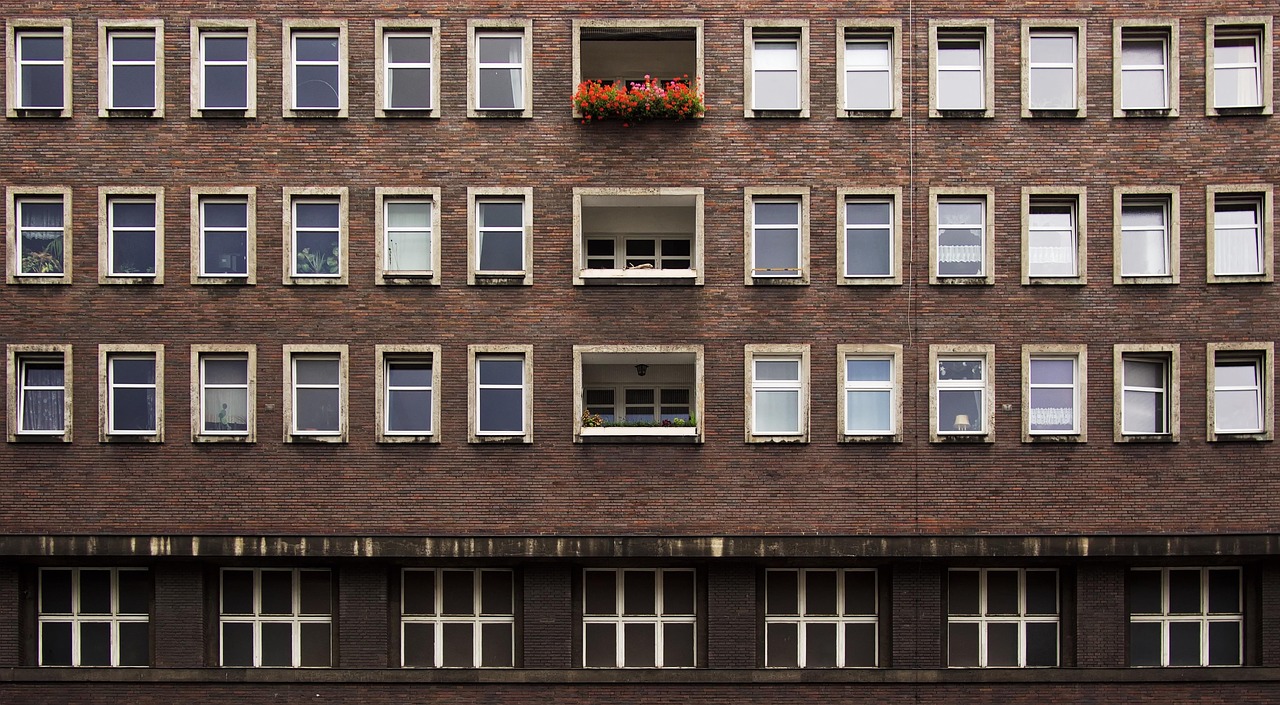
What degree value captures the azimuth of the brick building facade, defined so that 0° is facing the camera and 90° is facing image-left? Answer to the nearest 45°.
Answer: approximately 0°
